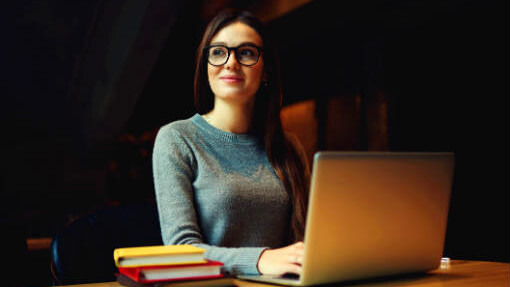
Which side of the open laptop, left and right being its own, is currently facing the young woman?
front

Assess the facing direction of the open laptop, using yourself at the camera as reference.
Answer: facing away from the viewer and to the left of the viewer
